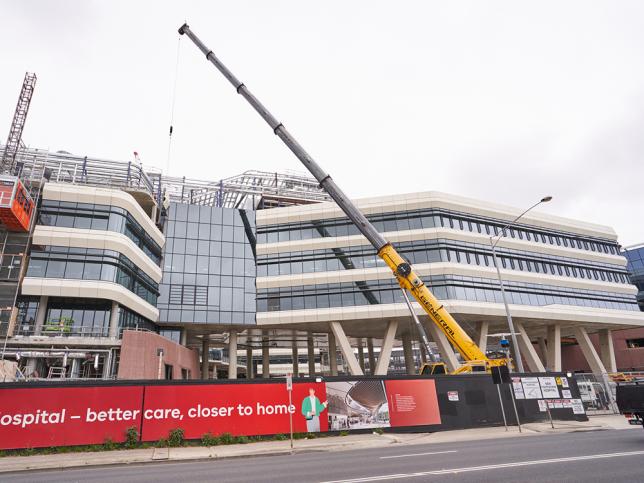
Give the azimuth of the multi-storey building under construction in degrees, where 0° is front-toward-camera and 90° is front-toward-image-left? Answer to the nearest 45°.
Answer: approximately 0°
